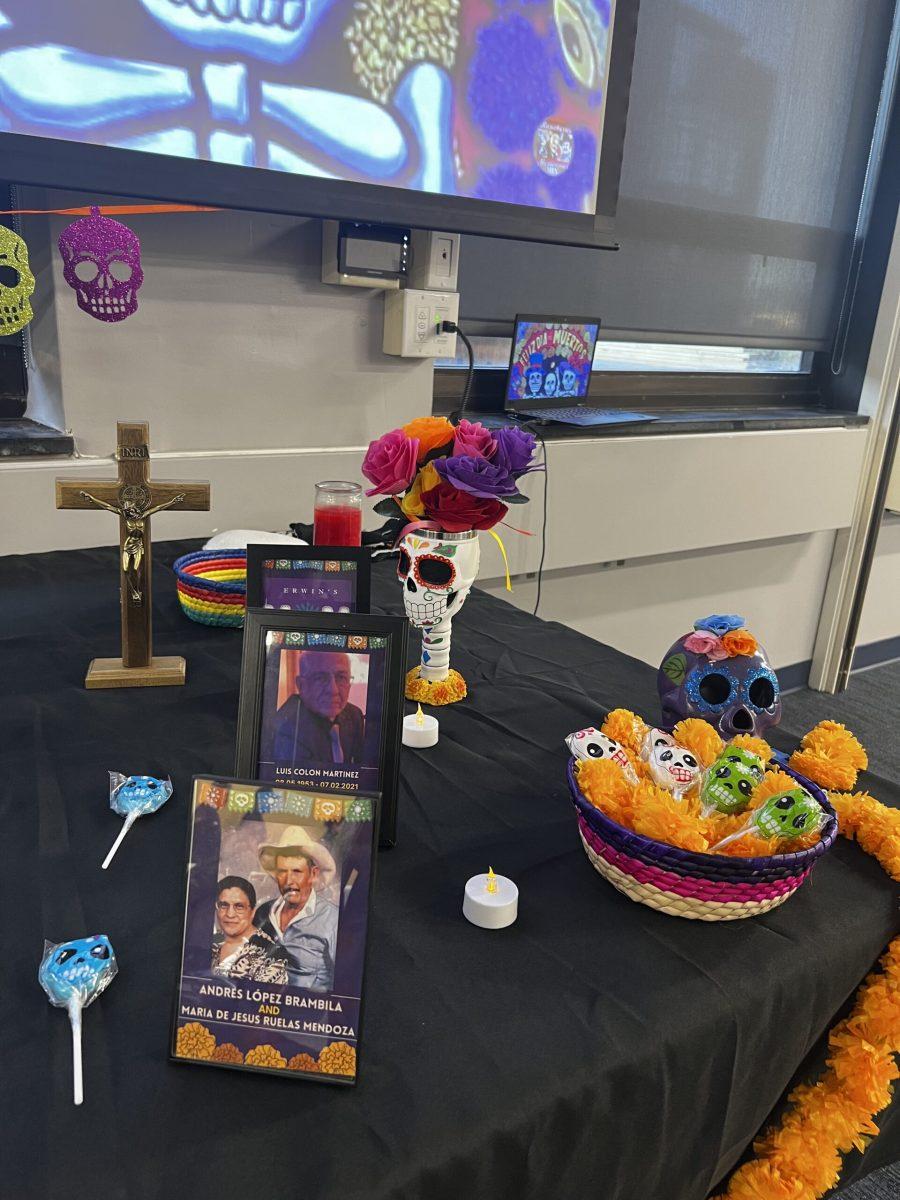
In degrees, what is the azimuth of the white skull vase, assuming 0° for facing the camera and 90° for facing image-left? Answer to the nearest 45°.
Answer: approximately 45°

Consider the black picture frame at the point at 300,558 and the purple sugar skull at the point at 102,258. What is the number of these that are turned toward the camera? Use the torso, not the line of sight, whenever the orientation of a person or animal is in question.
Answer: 2

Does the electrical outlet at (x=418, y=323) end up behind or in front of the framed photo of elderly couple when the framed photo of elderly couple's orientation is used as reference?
behind

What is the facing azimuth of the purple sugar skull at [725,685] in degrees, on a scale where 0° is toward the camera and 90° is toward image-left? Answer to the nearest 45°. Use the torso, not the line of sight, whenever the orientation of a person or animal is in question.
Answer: approximately 315°
